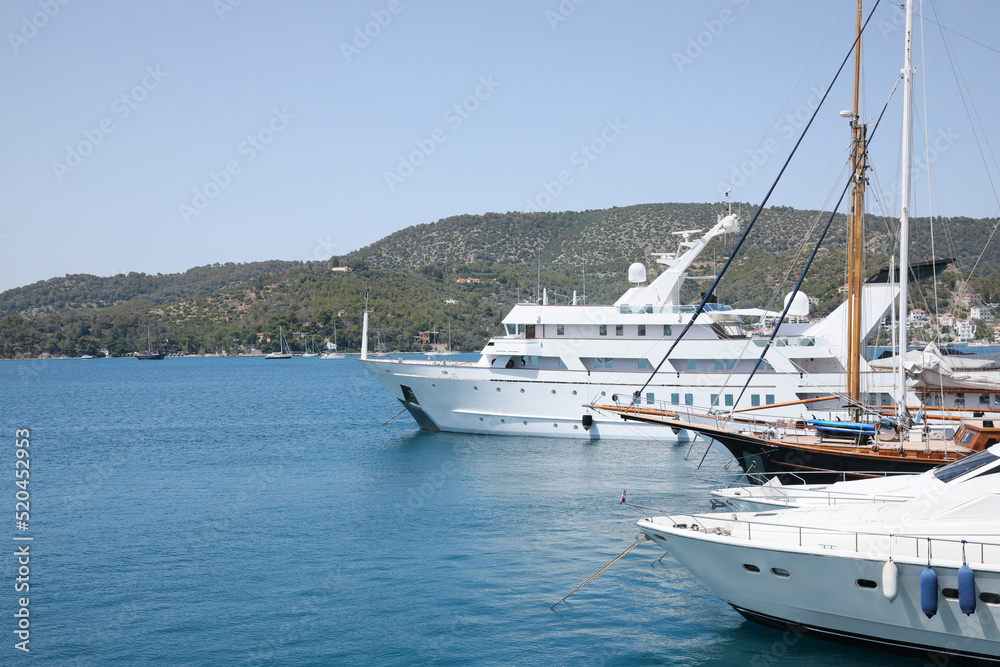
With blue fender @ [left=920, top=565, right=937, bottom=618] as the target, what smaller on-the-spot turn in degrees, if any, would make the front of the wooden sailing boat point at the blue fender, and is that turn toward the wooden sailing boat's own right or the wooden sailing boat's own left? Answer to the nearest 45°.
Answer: approximately 90° to the wooden sailing boat's own left

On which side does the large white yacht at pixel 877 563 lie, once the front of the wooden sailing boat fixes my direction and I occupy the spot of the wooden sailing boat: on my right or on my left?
on my left

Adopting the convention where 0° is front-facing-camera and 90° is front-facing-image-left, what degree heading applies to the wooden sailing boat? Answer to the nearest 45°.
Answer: approximately 90°
